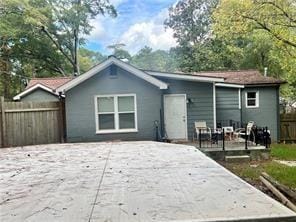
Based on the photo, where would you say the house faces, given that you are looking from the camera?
facing the viewer

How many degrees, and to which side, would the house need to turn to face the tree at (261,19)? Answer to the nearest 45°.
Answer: approximately 90° to its left

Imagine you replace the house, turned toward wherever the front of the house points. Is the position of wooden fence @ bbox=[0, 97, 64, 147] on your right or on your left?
on your right

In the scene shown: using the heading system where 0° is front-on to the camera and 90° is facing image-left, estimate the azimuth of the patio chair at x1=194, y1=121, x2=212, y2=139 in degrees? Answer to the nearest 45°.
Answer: approximately 315°

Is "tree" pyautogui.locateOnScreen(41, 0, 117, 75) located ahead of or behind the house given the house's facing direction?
behind

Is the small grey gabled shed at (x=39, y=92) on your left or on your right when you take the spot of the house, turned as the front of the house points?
on your right

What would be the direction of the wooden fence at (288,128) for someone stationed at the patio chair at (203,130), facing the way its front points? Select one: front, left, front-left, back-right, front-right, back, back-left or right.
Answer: left

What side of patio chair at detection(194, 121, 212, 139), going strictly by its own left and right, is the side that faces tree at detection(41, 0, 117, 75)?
back

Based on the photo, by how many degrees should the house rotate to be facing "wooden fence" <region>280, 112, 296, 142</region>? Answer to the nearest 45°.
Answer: approximately 135° to its left

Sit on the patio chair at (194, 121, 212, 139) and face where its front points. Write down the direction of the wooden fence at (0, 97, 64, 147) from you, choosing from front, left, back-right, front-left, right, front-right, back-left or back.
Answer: back-right

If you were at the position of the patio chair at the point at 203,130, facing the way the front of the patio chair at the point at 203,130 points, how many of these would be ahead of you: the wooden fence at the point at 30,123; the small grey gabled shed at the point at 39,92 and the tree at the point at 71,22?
0
